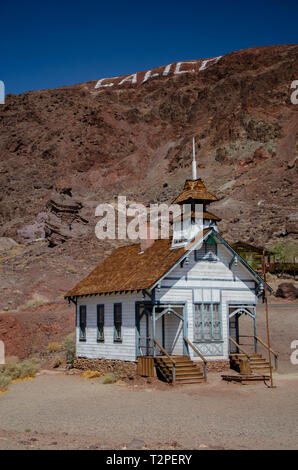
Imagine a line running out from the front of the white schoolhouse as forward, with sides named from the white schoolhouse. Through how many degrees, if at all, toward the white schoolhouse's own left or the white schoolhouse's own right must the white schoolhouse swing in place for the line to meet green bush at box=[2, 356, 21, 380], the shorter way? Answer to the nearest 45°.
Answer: approximately 135° to the white schoolhouse's own right

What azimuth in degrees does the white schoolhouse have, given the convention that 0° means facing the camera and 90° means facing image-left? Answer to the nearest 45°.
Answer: approximately 315°

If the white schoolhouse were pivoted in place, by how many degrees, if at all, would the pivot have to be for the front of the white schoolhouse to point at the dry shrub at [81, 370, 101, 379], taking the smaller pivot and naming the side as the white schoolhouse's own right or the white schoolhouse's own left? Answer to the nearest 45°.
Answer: approximately 135° to the white schoolhouse's own right

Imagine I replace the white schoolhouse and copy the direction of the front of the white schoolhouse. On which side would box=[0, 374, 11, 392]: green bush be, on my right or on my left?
on my right
